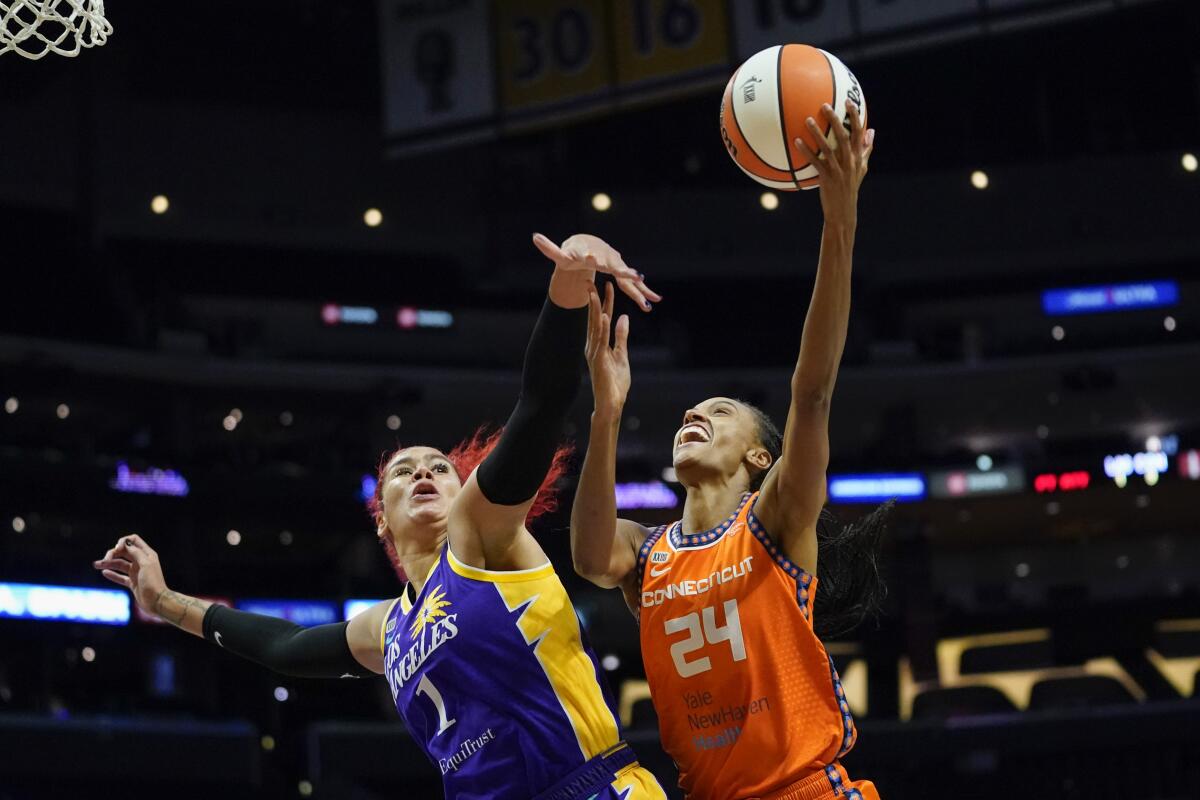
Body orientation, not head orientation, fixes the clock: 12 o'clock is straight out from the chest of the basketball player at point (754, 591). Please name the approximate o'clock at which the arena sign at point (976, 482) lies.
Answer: The arena sign is roughly at 5 o'clock from the basketball player.

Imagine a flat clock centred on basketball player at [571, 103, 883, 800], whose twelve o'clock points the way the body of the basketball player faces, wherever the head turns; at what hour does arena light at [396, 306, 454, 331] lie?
The arena light is roughly at 4 o'clock from the basketball player.

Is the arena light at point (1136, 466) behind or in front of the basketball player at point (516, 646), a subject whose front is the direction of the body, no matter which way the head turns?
behind

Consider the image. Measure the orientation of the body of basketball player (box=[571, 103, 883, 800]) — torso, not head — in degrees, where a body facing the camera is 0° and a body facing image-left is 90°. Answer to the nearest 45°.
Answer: approximately 45°

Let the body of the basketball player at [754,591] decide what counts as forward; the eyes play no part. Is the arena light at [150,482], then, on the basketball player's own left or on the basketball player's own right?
on the basketball player's own right

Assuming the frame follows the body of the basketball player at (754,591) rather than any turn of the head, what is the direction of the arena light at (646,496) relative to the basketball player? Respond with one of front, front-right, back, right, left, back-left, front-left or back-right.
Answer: back-right

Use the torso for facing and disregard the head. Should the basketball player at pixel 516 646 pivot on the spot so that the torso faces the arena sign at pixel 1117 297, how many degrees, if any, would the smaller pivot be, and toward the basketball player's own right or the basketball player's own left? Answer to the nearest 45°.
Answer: approximately 180°

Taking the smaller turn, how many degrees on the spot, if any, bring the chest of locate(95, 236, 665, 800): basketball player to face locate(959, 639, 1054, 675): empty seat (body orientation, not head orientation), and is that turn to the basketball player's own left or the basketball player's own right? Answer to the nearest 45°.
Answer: approximately 180°

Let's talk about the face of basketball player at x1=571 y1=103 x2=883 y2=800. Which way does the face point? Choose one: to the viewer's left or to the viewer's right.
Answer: to the viewer's left

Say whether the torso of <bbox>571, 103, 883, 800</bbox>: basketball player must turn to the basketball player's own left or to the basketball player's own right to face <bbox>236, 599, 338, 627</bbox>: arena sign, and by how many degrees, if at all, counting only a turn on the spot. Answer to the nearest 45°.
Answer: approximately 135° to the basketball player's own right
